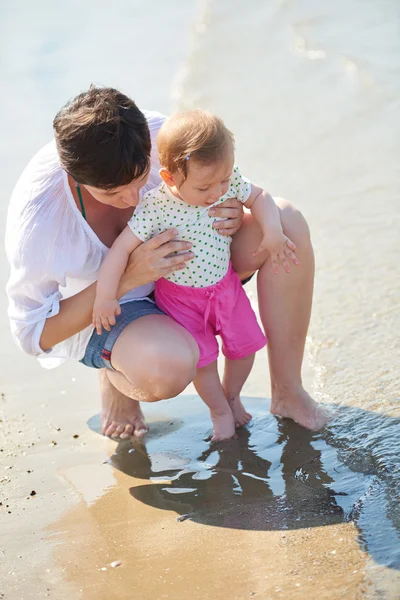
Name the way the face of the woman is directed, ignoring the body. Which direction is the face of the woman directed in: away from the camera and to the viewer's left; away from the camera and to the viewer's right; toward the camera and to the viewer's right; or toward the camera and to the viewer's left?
toward the camera and to the viewer's right

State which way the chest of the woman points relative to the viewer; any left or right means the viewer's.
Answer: facing the viewer and to the right of the viewer
